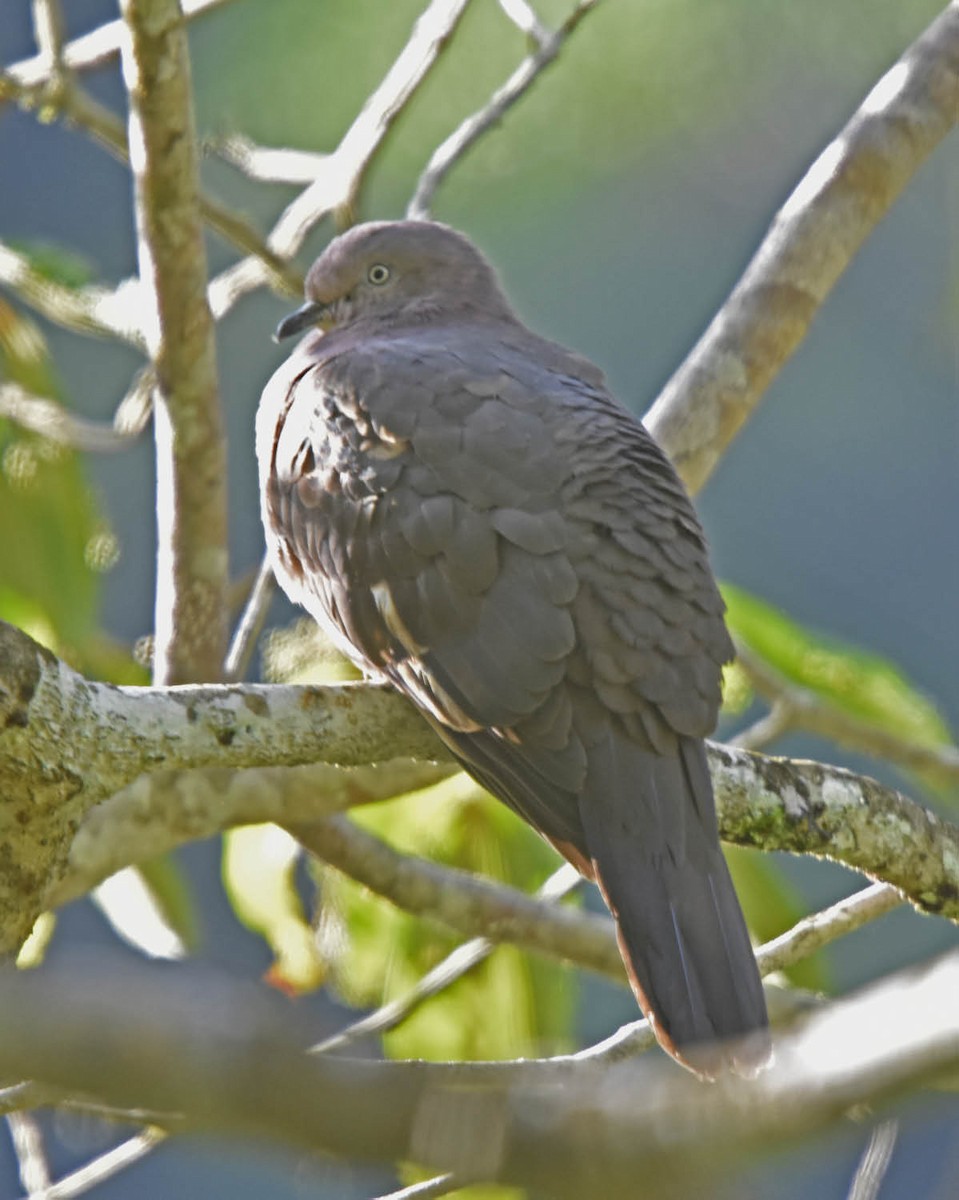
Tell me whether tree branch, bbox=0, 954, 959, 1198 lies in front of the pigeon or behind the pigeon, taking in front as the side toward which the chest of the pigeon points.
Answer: behind

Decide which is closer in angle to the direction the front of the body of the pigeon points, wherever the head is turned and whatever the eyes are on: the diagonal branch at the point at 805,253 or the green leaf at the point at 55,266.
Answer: the green leaf

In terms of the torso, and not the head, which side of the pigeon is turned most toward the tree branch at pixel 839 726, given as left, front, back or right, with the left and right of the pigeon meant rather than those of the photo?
right

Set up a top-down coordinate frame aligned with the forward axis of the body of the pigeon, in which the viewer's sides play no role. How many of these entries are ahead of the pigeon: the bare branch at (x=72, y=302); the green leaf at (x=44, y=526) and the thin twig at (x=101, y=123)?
3

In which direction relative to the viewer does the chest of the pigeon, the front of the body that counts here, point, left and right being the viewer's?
facing away from the viewer and to the left of the viewer

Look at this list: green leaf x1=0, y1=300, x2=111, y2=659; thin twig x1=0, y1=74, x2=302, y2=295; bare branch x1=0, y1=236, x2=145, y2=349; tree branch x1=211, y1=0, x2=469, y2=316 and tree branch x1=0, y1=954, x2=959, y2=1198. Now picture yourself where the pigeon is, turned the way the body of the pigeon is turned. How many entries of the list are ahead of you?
4
